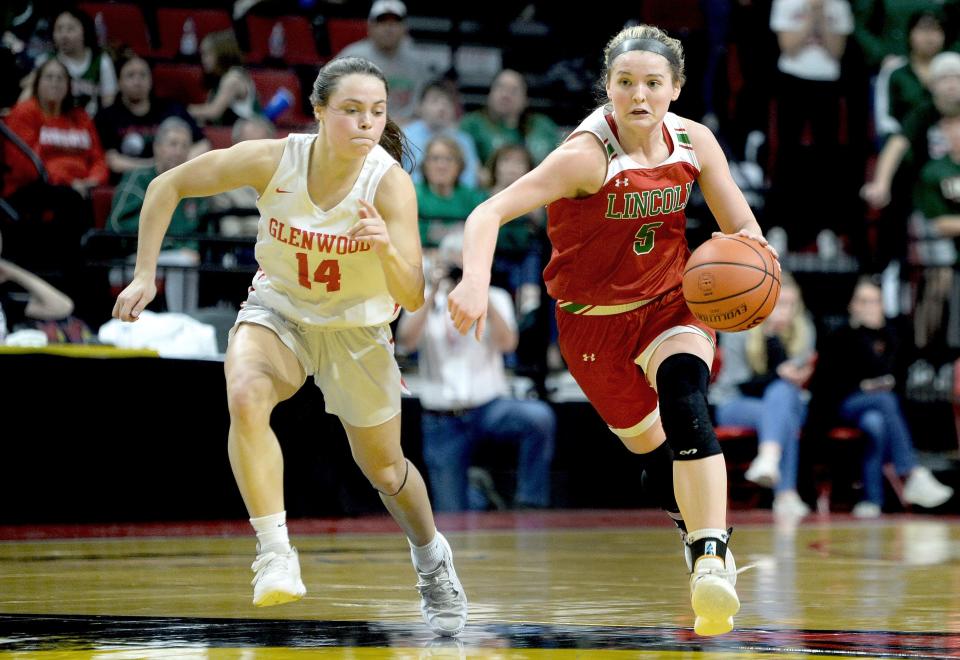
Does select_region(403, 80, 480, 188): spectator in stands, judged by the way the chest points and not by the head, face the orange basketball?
yes

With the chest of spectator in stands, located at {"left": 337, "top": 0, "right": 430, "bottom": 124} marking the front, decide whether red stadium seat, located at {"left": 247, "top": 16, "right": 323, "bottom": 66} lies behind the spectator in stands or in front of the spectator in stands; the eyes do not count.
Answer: behind

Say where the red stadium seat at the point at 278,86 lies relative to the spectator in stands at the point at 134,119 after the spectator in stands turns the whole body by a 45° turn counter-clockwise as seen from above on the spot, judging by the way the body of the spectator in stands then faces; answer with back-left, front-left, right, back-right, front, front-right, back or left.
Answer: left

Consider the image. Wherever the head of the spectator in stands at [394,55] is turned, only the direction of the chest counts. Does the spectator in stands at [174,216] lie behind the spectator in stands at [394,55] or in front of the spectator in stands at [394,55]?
in front

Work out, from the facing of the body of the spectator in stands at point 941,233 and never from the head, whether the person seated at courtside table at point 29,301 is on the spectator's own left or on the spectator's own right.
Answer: on the spectator's own right

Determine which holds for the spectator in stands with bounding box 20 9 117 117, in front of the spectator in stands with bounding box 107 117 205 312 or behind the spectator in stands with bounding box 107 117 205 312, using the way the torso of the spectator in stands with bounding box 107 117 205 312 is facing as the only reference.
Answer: behind

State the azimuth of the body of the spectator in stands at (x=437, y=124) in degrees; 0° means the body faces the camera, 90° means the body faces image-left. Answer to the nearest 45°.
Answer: approximately 0°

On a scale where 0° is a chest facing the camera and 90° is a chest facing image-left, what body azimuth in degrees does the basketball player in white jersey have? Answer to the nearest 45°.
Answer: approximately 0°
